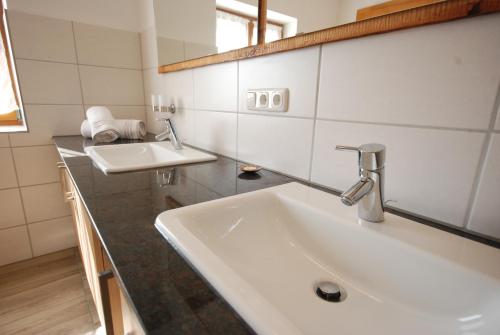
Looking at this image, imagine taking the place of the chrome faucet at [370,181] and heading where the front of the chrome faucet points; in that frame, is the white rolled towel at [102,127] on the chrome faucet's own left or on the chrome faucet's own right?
on the chrome faucet's own right

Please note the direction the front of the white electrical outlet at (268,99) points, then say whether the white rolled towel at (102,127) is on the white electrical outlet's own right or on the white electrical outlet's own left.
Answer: on the white electrical outlet's own right

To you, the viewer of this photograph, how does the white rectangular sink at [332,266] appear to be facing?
facing the viewer and to the left of the viewer

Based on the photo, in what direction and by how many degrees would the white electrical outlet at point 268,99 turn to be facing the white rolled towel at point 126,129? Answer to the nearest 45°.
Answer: approximately 90° to its right

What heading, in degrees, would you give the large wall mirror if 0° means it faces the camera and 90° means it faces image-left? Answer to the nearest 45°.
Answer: approximately 45°

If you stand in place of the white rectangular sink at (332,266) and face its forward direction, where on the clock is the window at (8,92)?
The window is roughly at 2 o'clock from the white rectangular sink.

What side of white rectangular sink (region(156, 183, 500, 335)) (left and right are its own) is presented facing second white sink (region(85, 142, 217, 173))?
right

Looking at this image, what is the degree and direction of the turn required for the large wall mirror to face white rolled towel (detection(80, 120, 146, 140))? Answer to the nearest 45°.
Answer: approximately 45° to its right

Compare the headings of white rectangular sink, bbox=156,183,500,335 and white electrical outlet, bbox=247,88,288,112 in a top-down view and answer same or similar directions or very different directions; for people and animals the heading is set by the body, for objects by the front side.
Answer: same or similar directions

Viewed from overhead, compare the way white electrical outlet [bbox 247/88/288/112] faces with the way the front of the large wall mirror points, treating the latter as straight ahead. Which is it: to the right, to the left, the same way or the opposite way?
the same way

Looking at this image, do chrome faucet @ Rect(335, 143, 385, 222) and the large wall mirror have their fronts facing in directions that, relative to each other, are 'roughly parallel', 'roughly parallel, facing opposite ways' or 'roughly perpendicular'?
roughly parallel
